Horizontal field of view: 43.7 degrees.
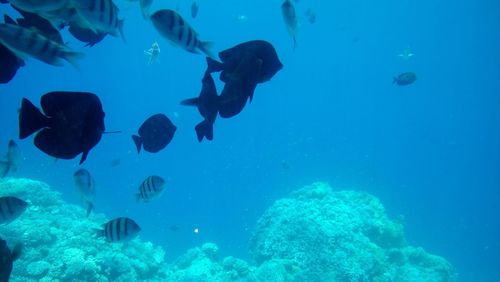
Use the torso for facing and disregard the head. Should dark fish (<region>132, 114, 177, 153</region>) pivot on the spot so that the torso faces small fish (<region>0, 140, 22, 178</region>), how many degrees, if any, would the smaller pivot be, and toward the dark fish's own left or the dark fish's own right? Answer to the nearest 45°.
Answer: approximately 135° to the dark fish's own left

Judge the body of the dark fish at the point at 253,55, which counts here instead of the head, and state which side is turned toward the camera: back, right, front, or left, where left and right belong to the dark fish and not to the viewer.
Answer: right

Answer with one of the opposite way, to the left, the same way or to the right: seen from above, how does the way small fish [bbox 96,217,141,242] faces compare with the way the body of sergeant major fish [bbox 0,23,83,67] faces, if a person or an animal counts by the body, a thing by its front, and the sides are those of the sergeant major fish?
the opposite way

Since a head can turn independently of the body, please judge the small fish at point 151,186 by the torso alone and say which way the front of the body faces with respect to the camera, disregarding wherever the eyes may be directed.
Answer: to the viewer's right

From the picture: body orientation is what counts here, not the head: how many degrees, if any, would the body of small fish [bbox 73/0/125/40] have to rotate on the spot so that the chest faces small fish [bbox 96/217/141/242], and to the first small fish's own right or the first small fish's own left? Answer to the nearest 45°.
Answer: approximately 135° to the first small fish's own right

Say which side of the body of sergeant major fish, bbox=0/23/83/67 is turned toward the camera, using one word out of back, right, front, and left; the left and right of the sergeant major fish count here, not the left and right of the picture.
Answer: left

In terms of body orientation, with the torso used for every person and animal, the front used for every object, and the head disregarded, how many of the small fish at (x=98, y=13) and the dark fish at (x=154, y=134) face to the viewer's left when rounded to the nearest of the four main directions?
1
